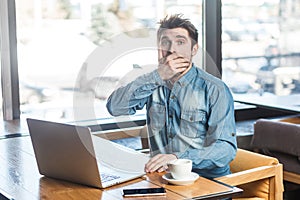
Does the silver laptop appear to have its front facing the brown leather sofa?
yes

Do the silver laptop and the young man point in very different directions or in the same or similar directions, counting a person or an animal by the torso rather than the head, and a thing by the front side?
very different directions

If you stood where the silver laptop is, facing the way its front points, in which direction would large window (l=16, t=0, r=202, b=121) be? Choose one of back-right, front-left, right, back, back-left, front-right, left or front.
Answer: front-left

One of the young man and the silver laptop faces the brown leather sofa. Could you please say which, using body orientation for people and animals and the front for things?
the silver laptop

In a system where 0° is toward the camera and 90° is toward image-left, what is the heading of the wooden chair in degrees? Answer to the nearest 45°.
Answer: approximately 45°

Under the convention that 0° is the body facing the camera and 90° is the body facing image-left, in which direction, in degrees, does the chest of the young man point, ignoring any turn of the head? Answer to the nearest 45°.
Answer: approximately 45°

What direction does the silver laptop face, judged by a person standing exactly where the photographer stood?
facing away from the viewer and to the right of the viewer

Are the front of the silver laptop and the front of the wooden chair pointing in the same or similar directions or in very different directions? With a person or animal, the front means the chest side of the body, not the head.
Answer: very different directions

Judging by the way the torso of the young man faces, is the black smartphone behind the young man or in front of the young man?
in front

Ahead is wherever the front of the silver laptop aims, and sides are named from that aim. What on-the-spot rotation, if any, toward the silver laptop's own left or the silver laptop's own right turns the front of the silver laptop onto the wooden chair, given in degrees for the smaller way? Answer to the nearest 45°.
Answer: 0° — it already faces it

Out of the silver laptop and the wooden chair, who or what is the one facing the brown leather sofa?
the silver laptop
